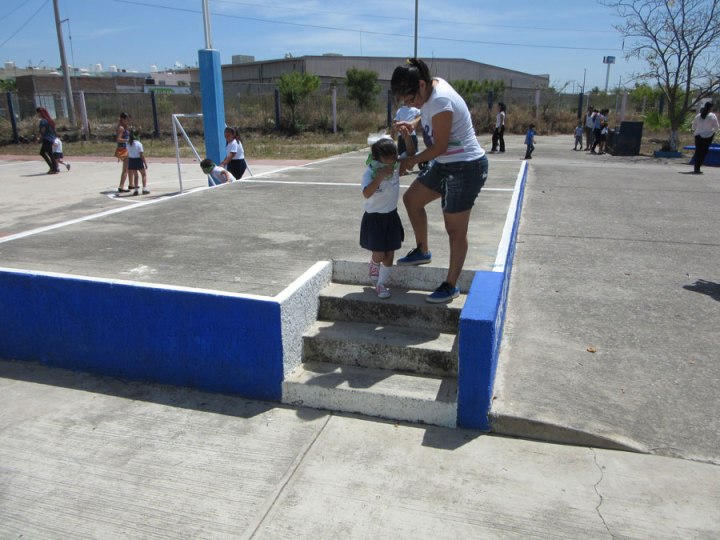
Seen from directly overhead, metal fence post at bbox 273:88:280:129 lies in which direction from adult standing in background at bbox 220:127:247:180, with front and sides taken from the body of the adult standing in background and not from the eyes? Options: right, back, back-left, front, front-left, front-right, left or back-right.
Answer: right

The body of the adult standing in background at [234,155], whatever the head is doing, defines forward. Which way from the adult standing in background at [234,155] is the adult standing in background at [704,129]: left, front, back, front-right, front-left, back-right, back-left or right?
back

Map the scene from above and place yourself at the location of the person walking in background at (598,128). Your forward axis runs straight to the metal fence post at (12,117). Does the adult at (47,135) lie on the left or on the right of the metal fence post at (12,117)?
left

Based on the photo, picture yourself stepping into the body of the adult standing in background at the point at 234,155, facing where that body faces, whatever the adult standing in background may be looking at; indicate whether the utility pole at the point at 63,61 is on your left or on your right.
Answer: on your right

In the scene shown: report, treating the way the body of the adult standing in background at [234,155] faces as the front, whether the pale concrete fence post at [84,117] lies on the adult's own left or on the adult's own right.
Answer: on the adult's own right

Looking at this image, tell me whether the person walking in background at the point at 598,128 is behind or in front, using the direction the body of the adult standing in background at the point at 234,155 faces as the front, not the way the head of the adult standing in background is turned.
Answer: behind

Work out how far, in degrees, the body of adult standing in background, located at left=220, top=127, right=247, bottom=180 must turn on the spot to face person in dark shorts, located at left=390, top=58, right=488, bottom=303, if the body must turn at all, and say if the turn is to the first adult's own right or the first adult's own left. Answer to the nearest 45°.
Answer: approximately 90° to the first adult's own left

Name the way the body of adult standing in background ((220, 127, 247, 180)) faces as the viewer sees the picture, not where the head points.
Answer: to the viewer's left
